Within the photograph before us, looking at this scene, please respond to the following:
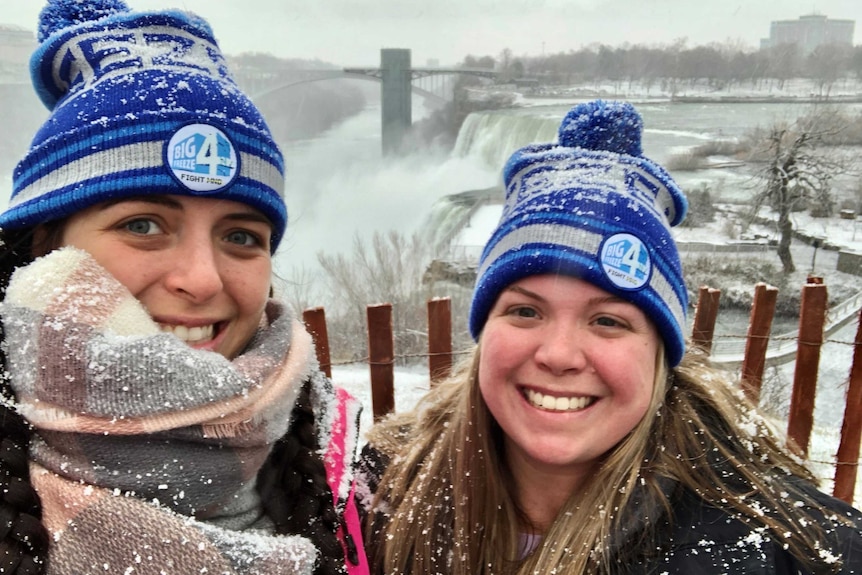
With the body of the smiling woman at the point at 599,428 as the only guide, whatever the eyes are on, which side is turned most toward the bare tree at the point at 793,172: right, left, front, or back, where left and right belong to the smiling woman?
back

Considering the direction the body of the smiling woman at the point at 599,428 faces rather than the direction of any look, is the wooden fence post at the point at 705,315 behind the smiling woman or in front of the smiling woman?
behind

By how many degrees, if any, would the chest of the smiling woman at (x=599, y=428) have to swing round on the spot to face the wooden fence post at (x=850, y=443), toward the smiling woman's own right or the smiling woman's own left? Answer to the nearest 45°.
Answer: approximately 135° to the smiling woman's own left

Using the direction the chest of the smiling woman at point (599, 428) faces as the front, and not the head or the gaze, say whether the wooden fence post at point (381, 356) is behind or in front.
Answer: behind

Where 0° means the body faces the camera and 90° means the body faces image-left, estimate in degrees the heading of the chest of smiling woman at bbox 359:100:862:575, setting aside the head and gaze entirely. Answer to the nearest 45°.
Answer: approximately 0°

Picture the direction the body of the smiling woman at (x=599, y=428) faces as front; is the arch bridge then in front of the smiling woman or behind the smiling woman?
behind

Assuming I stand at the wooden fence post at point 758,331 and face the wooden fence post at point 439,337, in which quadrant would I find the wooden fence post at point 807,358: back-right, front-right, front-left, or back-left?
back-left

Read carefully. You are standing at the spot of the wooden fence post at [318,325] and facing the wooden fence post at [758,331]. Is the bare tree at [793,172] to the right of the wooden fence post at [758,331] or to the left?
left
